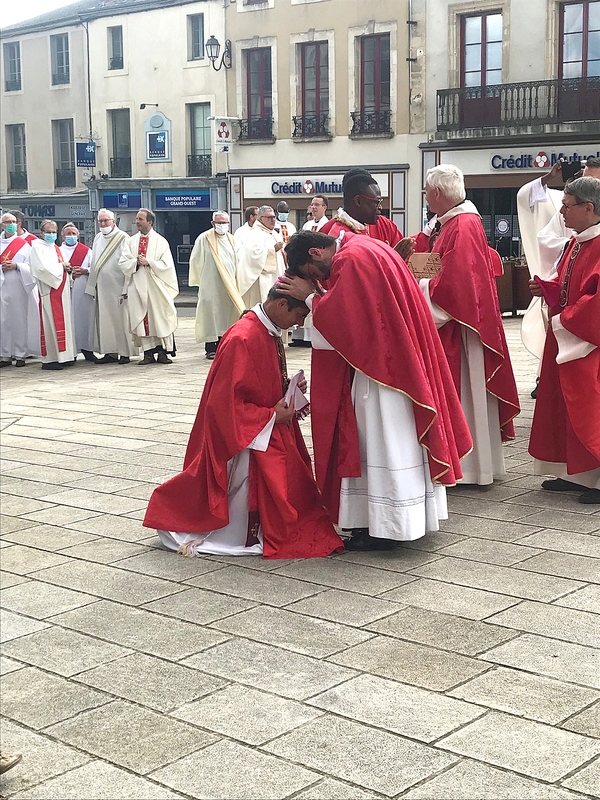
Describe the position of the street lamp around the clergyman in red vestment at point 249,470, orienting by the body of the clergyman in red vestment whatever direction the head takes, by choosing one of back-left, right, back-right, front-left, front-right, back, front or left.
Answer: left

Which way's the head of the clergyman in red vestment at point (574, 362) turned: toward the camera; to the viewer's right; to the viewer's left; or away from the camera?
to the viewer's left

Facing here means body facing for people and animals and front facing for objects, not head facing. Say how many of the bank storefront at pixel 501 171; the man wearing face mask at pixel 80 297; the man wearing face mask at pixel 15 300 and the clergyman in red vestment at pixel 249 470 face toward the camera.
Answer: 3

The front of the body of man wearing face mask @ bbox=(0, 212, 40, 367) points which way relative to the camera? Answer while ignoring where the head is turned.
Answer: toward the camera

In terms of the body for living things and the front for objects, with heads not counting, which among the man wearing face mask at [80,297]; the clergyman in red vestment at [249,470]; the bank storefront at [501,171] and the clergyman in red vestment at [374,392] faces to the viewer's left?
the clergyman in red vestment at [374,392]

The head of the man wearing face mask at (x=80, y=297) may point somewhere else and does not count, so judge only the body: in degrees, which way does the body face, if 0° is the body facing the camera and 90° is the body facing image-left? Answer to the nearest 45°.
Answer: approximately 0°

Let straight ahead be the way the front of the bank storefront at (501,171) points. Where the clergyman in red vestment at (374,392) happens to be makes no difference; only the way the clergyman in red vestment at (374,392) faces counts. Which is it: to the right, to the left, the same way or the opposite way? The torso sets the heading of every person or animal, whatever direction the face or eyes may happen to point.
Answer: to the right

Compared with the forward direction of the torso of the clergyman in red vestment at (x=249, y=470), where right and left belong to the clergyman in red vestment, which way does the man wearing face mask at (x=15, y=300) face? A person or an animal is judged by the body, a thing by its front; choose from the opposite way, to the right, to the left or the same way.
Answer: to the right

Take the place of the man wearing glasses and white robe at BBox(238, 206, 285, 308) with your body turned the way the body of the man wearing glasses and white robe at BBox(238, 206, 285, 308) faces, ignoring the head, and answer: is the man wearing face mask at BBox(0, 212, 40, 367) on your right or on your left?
on your right

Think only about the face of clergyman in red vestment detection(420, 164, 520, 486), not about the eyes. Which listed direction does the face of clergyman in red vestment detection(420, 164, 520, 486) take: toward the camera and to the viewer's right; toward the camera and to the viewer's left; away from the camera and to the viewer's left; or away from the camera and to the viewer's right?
away from the camera and to the viewer's left

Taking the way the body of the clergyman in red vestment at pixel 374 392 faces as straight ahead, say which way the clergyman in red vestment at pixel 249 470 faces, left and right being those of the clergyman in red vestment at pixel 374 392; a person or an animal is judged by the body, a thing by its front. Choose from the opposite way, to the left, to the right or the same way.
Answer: the opposite way

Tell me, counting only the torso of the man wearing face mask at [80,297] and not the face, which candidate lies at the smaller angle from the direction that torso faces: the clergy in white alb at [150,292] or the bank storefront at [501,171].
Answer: the clergy in white alb

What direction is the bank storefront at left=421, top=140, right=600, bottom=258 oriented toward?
toward the camera

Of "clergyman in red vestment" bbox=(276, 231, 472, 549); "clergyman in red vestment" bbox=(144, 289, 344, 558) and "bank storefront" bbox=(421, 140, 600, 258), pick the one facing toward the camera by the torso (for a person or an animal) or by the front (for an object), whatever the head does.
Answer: the bank storefront

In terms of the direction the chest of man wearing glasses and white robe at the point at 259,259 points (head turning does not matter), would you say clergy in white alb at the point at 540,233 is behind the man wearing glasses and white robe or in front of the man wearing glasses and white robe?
in front

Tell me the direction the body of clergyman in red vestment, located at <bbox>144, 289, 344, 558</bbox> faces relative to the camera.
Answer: to the viewer's right
